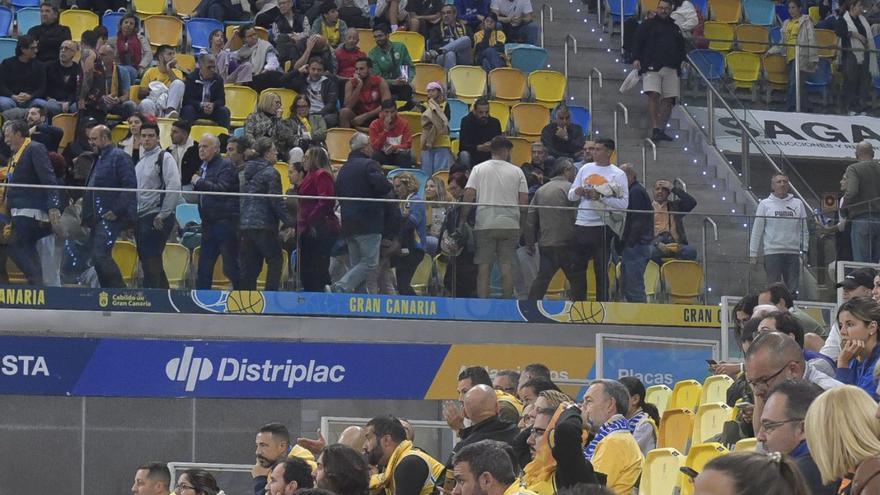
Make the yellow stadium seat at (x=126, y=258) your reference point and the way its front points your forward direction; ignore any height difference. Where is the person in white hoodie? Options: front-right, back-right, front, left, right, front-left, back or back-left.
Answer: left

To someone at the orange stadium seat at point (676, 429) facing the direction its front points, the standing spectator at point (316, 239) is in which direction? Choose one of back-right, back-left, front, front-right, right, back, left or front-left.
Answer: right

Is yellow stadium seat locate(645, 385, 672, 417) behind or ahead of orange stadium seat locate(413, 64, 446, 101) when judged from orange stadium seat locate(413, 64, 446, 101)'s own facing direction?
ahead

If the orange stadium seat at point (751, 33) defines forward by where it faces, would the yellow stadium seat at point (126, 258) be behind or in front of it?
in front

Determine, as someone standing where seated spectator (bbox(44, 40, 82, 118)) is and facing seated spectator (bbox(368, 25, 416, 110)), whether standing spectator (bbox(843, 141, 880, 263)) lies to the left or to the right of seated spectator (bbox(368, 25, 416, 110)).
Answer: right

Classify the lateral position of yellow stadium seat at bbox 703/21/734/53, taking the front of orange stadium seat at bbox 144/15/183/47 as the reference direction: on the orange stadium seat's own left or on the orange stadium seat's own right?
on the orange stadium seat's own left

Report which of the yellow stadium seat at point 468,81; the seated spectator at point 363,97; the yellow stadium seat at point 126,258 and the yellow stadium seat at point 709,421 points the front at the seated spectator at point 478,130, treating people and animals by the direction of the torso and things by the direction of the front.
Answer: the yellow stadium seat at point 468,81
